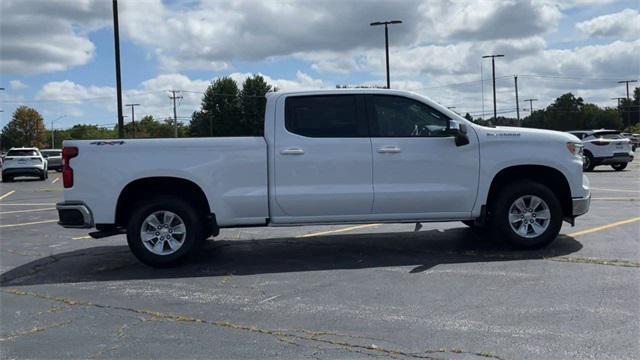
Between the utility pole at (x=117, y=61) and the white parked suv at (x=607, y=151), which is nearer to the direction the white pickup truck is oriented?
the white parked suv

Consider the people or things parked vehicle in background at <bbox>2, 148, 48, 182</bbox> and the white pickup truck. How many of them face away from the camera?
1

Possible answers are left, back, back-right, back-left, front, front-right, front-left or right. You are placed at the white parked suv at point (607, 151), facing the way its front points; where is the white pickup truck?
back-left

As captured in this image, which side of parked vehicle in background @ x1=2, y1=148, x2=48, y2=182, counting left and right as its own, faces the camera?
back

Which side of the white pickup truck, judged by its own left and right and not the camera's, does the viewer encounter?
right

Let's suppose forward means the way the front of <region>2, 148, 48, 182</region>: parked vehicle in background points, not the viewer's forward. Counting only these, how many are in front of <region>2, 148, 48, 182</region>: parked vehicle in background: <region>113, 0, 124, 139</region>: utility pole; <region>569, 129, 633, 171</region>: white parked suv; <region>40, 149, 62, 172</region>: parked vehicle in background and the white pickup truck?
1
